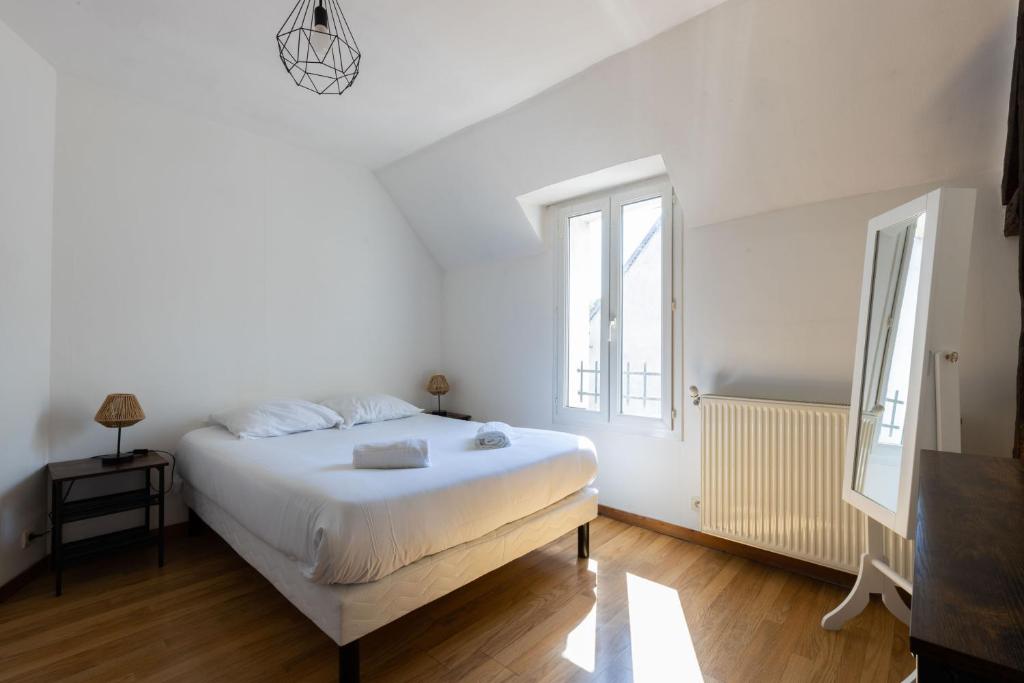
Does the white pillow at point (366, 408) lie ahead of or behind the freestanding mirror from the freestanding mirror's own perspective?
ahead

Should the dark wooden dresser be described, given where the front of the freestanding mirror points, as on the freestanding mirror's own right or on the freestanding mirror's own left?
on the freestanding mirror's own left

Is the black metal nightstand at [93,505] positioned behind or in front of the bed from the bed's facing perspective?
behind

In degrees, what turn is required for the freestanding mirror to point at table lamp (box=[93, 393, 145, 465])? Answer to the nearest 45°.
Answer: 0° — it already faces it

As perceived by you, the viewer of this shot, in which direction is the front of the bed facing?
facing the viewer and to the right of the viewer

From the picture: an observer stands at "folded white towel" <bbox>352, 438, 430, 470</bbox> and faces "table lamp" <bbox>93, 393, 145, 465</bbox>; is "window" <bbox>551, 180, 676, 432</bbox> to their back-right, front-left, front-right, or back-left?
back-right

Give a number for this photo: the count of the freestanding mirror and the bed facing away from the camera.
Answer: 0
